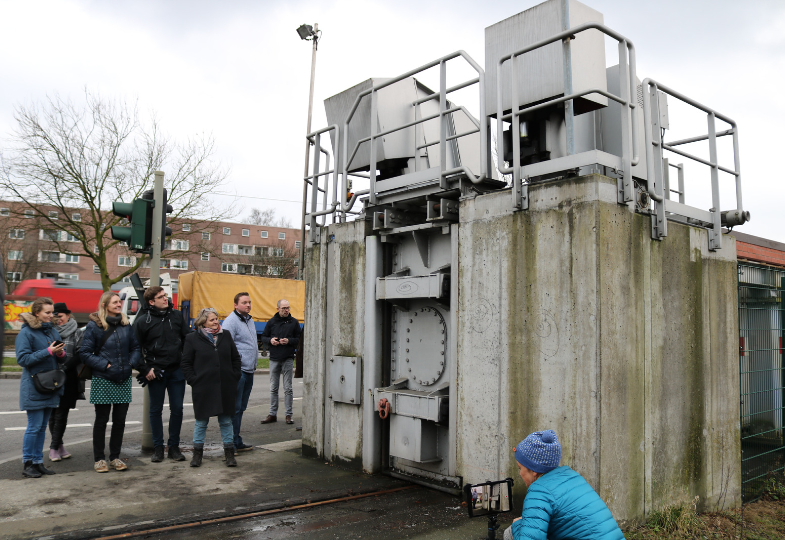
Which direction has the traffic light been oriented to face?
to the viewer's left

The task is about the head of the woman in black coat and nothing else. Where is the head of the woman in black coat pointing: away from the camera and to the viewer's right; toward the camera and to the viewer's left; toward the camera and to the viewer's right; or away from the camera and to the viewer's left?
toward the camera and to the viewer's right

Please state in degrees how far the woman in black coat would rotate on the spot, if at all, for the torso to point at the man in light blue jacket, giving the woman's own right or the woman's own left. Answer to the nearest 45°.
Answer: approximately 135° to the woman's own left

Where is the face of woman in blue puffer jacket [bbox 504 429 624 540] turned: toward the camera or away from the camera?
away from the camera

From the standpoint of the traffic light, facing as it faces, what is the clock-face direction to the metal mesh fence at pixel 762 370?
The metal mesh fence is roughly at 7 o'clock from the traffic light.

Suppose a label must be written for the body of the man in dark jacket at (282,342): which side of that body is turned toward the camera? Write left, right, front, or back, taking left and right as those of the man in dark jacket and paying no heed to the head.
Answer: front

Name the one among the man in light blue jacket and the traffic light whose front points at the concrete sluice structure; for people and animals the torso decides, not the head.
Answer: the man in light blue jacket

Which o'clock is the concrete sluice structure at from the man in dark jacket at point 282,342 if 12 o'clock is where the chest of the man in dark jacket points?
The concrete sluice structure is roughly at 11 o'clock from the man in dark jacket.

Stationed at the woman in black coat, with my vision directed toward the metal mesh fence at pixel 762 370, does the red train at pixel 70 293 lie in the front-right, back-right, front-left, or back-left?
back-left

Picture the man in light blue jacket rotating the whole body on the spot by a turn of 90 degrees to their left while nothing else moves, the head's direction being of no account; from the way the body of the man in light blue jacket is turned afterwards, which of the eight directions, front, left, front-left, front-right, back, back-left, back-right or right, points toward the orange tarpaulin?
front-left
